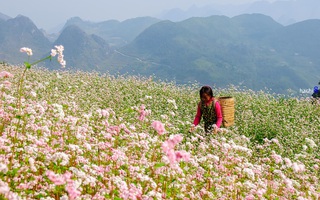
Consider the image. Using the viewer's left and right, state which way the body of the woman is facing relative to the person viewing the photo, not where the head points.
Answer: facing the viewer and to the left of the viewer
